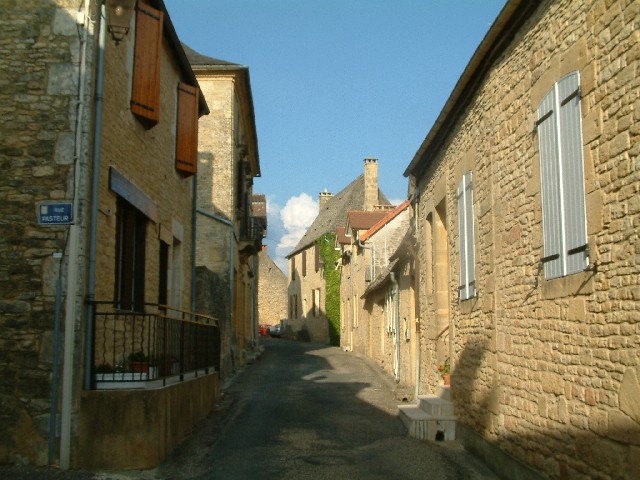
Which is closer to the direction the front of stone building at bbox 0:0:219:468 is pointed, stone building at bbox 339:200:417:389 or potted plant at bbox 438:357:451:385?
the potted plant

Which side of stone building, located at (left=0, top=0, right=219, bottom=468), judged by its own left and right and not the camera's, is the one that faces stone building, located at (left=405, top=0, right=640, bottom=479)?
front

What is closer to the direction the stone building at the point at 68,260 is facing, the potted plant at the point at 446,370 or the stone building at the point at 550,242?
the stone building

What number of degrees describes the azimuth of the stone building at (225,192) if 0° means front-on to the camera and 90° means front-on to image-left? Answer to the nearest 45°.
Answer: approximately 270°

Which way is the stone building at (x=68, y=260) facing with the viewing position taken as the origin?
facing the viewer and to the right of the viewer

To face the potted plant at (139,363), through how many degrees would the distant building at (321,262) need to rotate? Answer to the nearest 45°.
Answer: approximately 45° to its left

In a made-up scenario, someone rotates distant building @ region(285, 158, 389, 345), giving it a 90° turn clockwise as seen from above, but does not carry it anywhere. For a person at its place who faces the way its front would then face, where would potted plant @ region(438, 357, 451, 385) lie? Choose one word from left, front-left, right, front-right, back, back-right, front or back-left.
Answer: back-left

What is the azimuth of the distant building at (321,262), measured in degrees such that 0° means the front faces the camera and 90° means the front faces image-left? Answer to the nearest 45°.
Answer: approximately 45°

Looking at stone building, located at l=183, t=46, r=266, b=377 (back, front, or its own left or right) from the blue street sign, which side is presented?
right

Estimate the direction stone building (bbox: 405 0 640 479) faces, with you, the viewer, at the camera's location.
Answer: facing the viewer and to the left of the viewer

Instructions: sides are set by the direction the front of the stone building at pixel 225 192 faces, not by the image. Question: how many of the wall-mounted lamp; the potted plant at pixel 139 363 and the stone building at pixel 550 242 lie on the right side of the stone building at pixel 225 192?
3

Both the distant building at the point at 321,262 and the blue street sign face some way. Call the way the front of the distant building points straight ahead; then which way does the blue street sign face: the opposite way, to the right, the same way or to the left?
to the left
